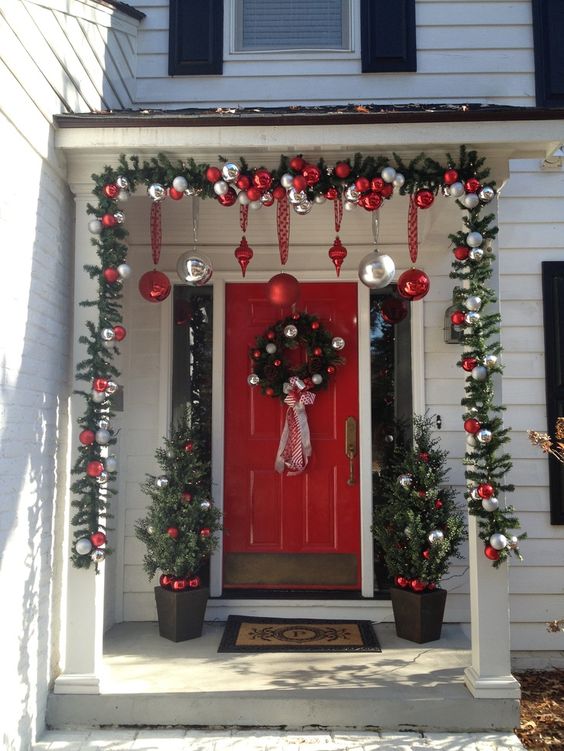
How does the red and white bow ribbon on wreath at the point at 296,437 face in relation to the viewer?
toward the camera

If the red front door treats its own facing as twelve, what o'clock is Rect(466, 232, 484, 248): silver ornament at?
The silver ornament is roughly at 11 o'clock from the red front door.

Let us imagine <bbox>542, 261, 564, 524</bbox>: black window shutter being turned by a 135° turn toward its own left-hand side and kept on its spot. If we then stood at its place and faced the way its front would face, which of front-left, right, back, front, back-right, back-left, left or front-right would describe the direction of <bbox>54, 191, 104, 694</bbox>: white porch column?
back

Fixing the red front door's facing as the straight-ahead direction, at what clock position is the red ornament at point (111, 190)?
The red ornament is roughly at 1 o'clock from the red front door.

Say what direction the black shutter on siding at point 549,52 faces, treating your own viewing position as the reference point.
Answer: facing the viewer

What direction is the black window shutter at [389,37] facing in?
toward the camera

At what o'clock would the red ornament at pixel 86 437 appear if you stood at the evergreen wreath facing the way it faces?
The red ornament is roughly at 1 o'clock from the evergreen wreath.

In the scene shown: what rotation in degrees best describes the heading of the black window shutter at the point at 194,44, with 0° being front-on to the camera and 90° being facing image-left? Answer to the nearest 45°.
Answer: approximately 0°

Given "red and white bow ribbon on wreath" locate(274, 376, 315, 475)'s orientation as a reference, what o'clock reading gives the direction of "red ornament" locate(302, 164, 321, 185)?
The red ornament is roughly at 12 o'clock from the red and white bow ribbon on wreath.

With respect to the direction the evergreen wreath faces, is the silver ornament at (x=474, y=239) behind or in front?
in front

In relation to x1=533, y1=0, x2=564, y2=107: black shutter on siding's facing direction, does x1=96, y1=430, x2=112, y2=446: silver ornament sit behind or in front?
in front
